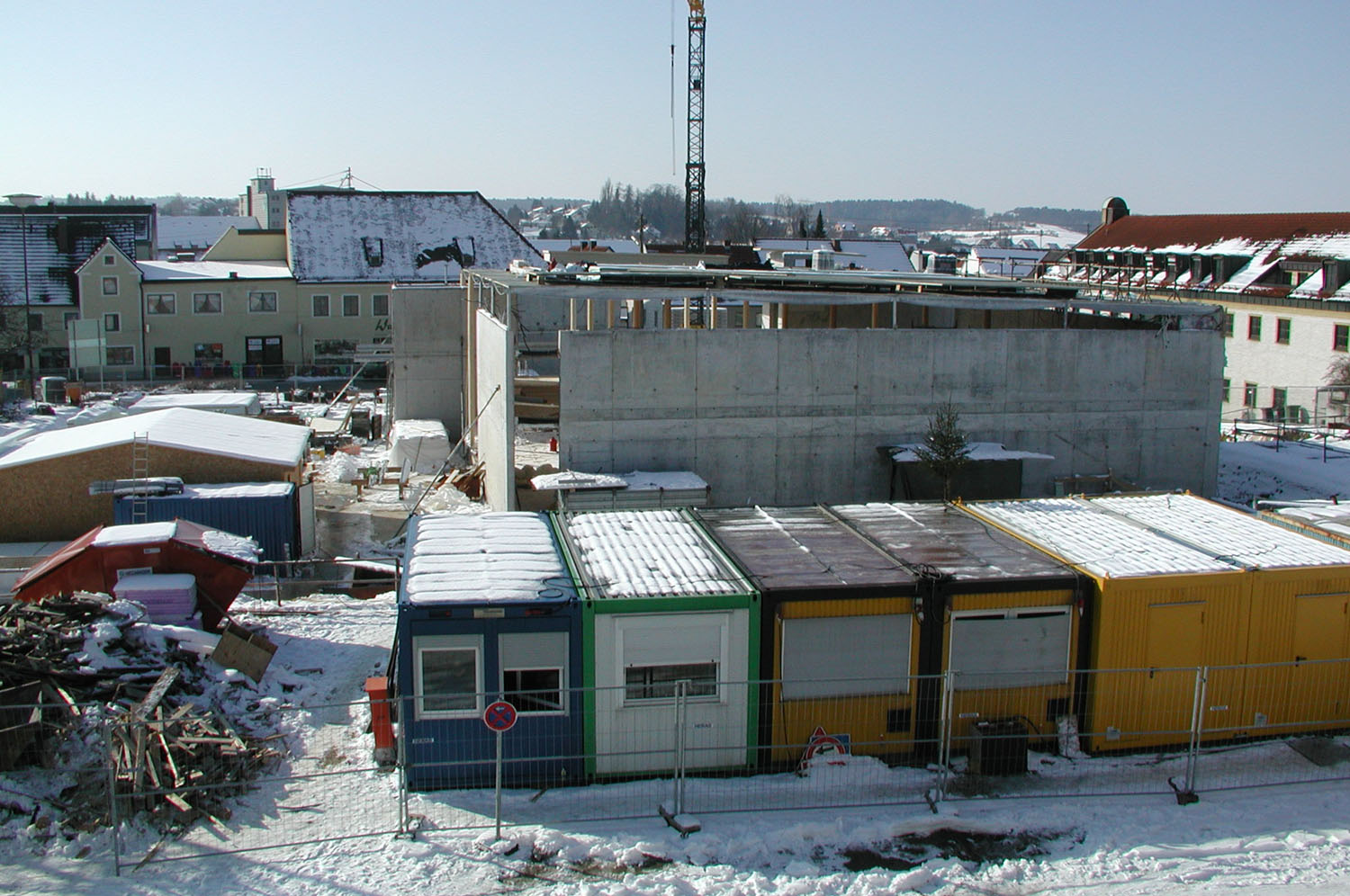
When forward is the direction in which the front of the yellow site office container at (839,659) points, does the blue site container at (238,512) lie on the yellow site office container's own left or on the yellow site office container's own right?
on the yellow site office container's own right

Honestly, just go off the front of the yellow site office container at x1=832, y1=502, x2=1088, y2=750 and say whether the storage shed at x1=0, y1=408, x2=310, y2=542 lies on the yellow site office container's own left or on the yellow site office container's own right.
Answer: on the yellow site office container's own right

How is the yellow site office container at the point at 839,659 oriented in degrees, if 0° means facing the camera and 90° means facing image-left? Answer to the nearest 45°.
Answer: approximately 0°

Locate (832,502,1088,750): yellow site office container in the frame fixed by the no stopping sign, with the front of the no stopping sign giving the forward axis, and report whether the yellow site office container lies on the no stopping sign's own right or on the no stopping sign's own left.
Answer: on the no stopping sign's own left

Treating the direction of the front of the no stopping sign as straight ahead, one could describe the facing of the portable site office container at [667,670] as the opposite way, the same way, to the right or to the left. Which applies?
the same way

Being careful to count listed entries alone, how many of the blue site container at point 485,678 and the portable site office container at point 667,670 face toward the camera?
2

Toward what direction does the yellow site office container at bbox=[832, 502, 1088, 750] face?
toward the camera

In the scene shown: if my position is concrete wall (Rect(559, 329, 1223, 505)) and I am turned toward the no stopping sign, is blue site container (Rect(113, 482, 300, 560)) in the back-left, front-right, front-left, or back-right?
front-right

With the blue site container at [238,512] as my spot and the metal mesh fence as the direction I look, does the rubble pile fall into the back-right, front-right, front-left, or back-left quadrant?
front-right

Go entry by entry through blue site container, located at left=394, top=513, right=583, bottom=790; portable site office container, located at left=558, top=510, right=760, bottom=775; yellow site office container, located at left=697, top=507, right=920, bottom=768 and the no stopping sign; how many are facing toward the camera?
4

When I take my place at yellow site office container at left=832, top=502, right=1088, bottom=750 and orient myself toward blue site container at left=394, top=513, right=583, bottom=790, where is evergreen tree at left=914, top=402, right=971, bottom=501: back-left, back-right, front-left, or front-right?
back-right

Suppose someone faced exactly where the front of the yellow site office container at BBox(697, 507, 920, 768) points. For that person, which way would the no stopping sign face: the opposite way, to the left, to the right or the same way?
the same way

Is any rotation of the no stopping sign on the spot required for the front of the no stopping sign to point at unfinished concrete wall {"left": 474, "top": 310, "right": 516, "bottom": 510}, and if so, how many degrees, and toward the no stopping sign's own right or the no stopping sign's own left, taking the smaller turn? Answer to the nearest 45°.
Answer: approximately 180°

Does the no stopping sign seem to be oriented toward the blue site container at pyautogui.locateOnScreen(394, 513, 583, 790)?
no

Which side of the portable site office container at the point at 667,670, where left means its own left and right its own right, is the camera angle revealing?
front

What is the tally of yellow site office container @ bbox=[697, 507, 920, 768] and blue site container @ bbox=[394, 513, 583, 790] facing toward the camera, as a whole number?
2

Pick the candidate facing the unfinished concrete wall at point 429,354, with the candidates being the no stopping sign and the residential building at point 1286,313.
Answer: the residential building

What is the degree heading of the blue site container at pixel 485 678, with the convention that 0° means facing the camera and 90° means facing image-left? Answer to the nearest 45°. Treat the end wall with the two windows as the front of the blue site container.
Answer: approximately 0°

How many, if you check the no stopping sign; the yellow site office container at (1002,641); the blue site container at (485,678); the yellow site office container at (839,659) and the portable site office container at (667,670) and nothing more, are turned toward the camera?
5

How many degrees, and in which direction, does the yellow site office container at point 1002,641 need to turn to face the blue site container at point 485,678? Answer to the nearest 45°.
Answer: approximately 45° to its right

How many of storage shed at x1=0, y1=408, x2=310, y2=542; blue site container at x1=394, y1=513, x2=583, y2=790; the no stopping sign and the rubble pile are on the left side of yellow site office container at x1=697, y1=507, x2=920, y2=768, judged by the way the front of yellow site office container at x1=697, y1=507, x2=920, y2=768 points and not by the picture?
0

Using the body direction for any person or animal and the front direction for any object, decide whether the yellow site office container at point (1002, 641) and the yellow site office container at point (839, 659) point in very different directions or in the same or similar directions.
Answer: same or similar directions
